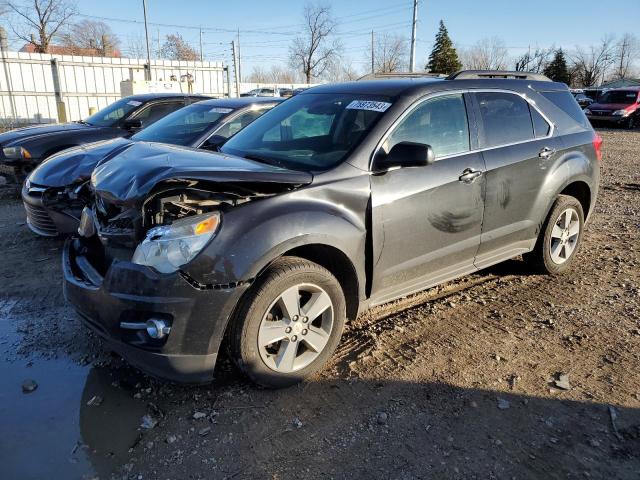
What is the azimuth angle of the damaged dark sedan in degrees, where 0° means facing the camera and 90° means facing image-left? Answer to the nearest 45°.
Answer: approximately 45°

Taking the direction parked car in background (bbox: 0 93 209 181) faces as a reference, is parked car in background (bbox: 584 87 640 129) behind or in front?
behind

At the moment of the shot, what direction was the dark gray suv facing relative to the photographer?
facing the viewer and to the left of the viewer

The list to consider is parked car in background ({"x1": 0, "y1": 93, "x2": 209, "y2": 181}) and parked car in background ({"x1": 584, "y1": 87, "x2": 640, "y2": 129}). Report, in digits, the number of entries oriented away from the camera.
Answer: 0

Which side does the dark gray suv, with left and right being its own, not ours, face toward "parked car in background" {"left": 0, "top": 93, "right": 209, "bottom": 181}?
right

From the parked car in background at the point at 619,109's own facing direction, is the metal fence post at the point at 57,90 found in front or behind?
in front

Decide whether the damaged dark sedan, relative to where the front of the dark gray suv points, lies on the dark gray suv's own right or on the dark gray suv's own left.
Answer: on the dark gray suv's own right

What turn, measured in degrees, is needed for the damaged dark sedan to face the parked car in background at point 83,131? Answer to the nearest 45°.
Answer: approximately 135° to its right

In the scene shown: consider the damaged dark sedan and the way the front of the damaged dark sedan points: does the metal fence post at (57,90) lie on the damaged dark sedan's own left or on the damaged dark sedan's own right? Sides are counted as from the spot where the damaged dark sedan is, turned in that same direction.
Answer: on the damaged dark sedan's own right

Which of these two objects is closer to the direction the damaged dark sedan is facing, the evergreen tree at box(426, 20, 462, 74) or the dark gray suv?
the dark gray suv
